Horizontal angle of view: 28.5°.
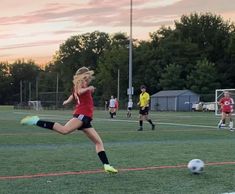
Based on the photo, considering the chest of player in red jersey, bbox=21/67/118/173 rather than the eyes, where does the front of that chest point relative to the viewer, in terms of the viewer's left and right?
facing to the right of the viewer
